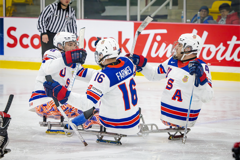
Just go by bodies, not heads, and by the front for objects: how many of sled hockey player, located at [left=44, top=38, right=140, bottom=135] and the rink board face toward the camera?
1

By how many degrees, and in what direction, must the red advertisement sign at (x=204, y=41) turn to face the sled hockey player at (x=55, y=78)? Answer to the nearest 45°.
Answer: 0° — it already faces them

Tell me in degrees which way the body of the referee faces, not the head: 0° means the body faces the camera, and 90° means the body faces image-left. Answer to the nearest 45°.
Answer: approximately 315°

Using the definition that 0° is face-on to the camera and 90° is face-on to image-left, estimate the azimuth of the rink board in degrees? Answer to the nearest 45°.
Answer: approximately 0°

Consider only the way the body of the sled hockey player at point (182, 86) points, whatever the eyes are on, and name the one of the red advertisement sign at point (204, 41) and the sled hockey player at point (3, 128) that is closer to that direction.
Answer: the sled hockey player

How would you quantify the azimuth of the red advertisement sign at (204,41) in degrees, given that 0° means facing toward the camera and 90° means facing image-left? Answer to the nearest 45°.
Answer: approximately 0°

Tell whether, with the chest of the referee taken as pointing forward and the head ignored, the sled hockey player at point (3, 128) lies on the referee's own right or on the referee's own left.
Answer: on the referee's own right

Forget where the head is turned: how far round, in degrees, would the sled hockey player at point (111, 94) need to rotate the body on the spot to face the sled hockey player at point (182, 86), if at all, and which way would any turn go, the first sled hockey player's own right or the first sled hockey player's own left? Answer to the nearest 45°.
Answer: approximately 90° to the first sled hockey player's own right

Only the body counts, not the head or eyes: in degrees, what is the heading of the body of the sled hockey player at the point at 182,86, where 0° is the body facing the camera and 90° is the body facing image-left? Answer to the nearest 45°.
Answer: approximately 45°
